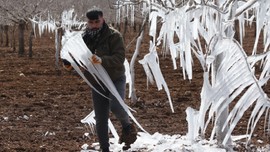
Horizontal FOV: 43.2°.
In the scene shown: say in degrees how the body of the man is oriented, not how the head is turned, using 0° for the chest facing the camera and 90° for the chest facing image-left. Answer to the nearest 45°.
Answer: approximately 45°

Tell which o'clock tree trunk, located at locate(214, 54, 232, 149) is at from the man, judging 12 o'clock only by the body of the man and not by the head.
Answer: The tree trunk is roughly at 7 o'clock from the man.
